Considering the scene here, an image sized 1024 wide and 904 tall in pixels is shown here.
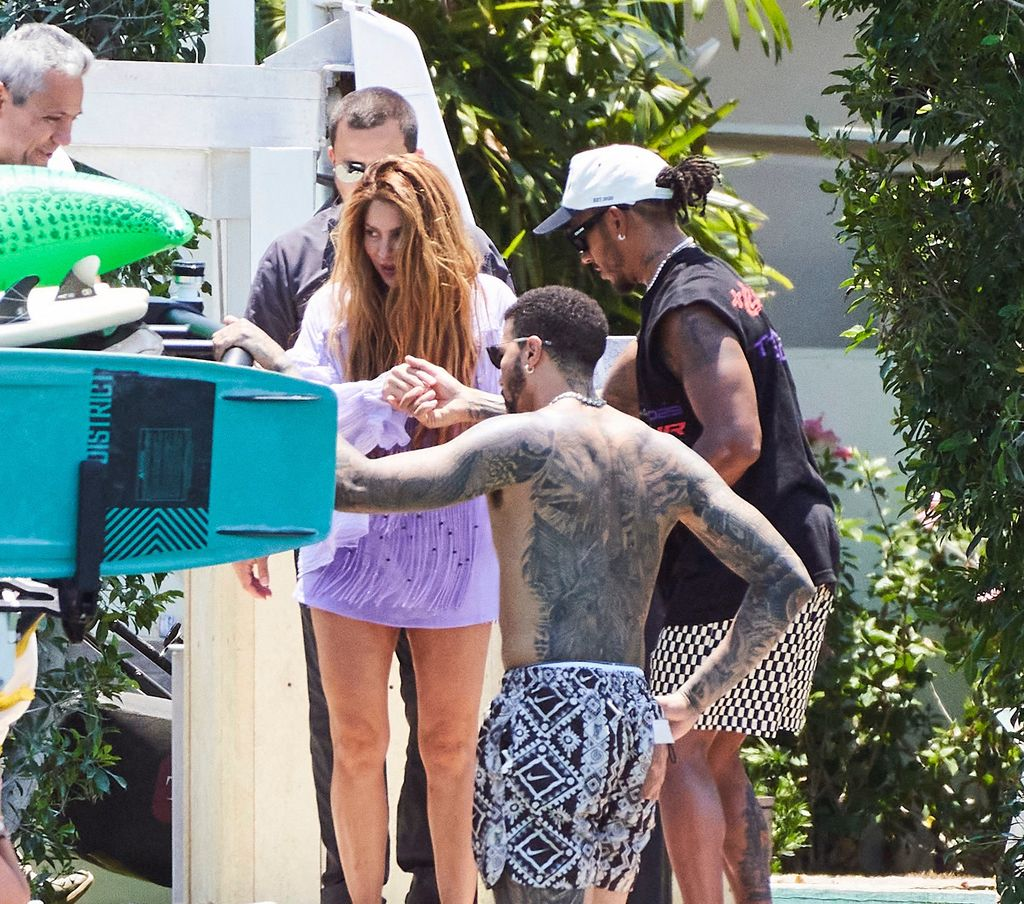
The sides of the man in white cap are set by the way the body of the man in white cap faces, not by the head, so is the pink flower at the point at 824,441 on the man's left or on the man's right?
on the man's right

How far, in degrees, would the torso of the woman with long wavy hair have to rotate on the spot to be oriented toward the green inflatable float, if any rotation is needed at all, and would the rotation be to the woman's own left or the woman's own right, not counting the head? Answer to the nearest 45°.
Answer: approximately 45° to the woman's own right

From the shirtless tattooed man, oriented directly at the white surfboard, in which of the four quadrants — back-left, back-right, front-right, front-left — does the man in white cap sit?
back-right

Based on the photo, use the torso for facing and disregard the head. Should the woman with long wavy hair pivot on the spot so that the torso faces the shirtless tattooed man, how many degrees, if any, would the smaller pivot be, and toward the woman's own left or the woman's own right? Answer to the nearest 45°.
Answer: approximately 45° to the woman's own left

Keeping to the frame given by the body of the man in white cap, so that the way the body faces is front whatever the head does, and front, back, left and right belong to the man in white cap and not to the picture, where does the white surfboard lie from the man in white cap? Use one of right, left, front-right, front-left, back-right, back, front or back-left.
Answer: front-left

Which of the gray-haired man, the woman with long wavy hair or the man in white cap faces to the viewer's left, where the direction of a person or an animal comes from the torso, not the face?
the man in white cap

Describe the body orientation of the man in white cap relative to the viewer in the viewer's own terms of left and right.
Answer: facing to the left of the viewer

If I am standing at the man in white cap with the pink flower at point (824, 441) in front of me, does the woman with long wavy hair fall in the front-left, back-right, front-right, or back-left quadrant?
back-left

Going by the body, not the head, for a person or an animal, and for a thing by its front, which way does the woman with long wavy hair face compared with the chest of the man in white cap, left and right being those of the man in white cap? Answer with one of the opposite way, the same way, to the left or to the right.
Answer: to the left

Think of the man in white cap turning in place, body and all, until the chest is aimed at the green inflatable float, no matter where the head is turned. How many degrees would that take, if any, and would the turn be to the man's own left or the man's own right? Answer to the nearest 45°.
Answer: approximately 45° to the man's own left

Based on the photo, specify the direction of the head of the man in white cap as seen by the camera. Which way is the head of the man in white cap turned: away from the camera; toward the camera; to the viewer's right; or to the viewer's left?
to the viewer's left

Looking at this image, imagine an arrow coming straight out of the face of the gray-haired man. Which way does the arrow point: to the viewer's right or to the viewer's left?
to the viewer's right

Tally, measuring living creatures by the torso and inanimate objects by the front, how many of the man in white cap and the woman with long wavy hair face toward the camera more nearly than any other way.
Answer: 1

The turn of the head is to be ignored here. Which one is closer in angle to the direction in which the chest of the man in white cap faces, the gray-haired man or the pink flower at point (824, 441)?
the gray-haired man
